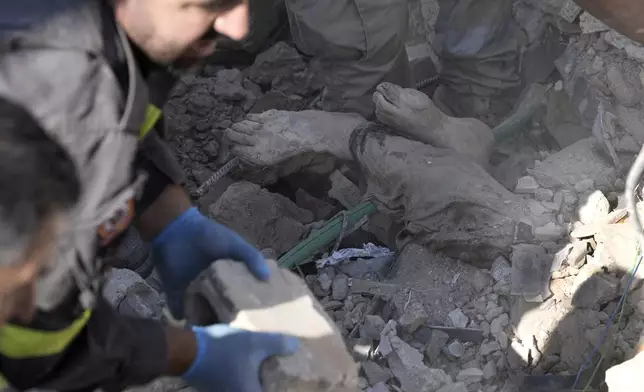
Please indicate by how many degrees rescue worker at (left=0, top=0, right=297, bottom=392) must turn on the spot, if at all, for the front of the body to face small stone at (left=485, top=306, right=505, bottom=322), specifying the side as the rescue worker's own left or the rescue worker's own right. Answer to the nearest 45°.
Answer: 0° — they already face it

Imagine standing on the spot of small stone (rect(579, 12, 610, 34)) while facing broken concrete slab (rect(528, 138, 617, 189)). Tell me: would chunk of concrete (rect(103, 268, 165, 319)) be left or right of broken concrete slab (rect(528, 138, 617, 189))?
right

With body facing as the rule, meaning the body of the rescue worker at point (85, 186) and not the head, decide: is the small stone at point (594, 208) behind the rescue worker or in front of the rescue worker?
in front

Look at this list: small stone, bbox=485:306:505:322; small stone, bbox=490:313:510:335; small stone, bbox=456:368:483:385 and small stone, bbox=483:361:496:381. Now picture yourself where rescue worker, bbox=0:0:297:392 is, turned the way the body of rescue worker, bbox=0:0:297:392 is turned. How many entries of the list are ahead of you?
4

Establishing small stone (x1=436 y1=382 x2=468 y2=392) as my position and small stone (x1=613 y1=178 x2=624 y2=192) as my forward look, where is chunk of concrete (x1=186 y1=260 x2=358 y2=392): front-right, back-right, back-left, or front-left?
back-left

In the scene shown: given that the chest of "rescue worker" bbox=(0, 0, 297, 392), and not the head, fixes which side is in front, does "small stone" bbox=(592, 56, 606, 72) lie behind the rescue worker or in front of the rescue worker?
in front

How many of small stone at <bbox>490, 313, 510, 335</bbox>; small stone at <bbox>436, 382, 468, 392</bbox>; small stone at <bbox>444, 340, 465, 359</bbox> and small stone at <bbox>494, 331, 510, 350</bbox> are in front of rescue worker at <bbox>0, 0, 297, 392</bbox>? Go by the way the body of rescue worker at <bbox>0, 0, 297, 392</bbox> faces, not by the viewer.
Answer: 4

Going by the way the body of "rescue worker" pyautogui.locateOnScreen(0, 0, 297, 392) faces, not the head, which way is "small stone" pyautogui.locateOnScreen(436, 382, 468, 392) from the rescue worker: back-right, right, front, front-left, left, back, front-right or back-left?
front

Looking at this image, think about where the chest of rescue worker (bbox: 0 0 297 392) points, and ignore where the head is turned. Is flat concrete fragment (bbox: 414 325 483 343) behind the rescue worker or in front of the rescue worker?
in front

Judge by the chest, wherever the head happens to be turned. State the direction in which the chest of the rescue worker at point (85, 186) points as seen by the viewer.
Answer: to the viewer's right

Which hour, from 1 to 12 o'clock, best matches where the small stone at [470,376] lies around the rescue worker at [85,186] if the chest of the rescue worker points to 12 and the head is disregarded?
The small stone is roughly at 12 o'clock from the rescue worker.
